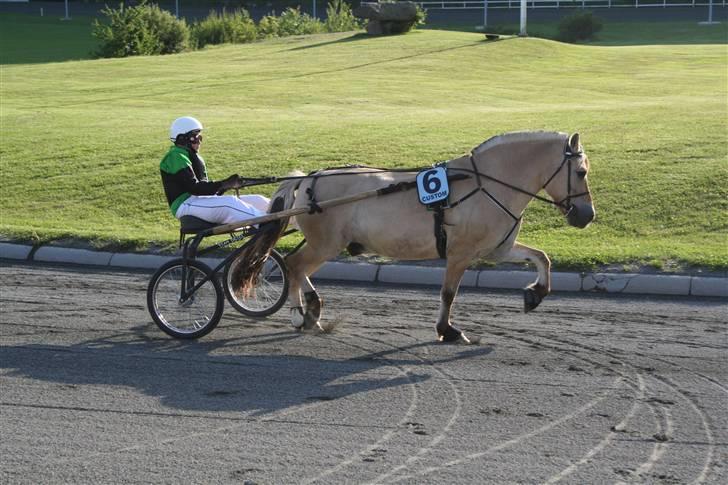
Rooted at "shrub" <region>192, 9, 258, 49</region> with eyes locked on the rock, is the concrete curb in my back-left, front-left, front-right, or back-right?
front-right

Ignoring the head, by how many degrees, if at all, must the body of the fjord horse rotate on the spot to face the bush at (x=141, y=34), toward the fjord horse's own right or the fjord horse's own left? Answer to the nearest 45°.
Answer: approximately 90° to the fjord horse's own left

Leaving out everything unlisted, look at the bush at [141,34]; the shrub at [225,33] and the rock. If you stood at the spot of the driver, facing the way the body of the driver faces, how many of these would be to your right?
0

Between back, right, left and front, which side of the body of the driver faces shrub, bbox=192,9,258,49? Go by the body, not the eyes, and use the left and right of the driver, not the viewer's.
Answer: left

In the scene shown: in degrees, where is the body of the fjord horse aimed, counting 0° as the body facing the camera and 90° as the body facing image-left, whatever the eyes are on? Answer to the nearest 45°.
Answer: approximately 270°

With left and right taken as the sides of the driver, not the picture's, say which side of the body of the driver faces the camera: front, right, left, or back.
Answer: right

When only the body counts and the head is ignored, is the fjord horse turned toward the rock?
no

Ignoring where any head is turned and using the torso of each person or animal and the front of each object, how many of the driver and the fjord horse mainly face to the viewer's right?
2

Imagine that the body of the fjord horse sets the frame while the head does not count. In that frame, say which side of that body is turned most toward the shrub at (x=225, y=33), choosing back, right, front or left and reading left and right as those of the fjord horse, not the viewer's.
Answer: left

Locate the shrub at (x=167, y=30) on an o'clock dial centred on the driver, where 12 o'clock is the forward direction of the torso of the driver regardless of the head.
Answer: The shrub is roughly at 9 o'clock from the driver.

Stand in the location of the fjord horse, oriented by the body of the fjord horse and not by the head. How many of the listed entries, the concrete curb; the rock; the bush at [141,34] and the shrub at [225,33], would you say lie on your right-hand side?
0

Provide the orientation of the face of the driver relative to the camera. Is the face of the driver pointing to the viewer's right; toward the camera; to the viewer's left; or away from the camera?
to the viewer's right

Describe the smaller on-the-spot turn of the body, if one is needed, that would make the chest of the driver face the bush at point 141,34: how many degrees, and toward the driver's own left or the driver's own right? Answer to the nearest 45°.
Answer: approximately 90° to the driver's own left

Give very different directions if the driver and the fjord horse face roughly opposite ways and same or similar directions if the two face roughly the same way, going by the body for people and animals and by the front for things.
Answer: same or similar directions

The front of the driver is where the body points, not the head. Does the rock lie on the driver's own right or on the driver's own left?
on the driver's own left

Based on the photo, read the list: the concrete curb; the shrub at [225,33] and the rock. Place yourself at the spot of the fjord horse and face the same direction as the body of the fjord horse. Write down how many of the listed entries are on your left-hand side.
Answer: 3
